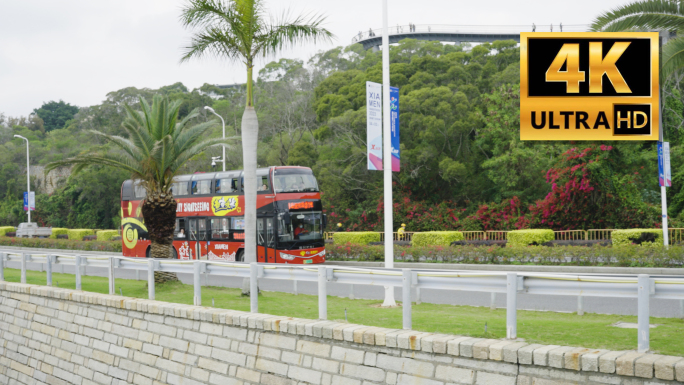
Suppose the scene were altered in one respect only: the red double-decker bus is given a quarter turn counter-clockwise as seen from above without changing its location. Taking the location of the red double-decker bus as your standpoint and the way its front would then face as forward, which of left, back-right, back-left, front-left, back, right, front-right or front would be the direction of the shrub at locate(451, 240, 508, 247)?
front-right

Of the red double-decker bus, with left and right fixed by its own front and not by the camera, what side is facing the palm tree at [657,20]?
front

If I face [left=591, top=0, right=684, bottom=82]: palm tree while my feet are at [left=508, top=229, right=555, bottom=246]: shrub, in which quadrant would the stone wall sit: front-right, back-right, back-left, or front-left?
front-right

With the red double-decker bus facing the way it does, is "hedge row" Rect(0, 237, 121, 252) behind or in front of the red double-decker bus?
behind

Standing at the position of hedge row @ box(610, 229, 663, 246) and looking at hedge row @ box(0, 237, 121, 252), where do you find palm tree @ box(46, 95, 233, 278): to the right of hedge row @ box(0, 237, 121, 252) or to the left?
left

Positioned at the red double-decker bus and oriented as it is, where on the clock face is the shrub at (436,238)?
The shrub is roughly at 10 o'clock from the red double-decker bus.

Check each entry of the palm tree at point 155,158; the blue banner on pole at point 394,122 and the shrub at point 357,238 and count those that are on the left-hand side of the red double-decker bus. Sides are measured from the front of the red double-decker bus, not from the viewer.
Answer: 1

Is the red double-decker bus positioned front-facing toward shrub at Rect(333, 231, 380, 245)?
no

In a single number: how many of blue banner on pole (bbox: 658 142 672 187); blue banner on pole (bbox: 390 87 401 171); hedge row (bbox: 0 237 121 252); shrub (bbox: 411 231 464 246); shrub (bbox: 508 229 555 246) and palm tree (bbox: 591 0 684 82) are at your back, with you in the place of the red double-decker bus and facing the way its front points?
1

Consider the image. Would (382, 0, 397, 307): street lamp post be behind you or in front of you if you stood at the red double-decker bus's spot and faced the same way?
in front

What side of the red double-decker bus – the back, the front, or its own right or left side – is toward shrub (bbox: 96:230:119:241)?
back

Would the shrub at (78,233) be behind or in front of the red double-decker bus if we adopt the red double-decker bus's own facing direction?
behind

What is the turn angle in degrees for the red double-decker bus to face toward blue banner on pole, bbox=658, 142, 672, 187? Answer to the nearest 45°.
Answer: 0° — it already faces it

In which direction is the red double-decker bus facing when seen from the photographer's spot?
facing the viewer and to the right of the viewer
